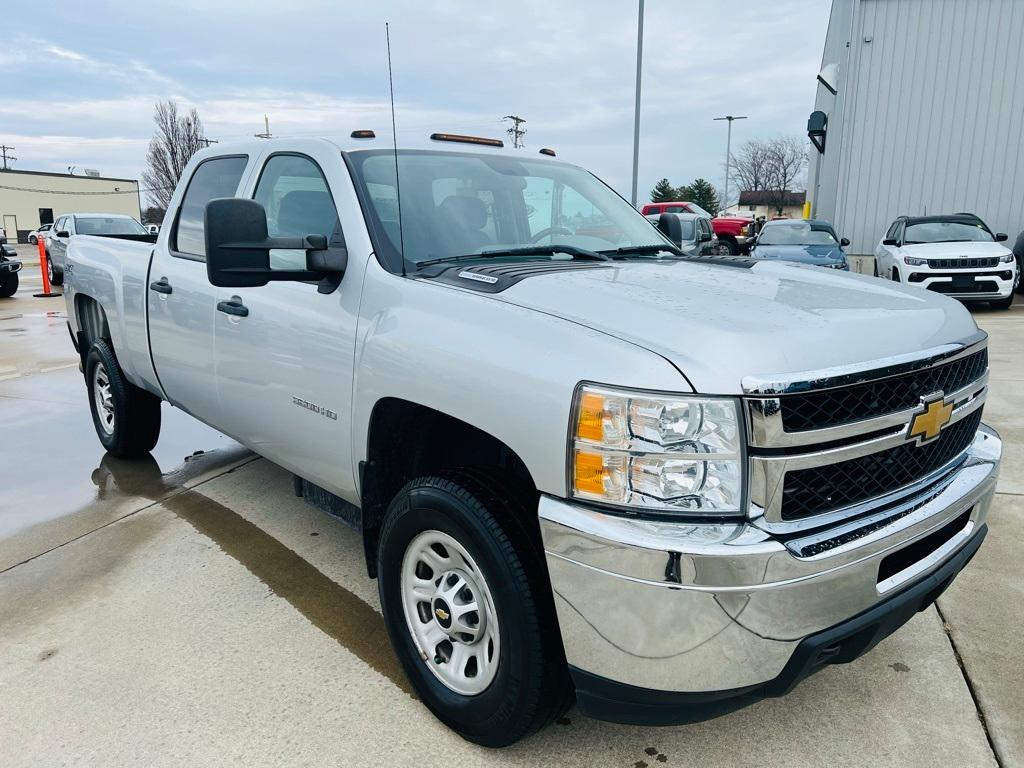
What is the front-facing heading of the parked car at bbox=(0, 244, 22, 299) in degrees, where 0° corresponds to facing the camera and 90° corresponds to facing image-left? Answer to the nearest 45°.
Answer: approximately 315°

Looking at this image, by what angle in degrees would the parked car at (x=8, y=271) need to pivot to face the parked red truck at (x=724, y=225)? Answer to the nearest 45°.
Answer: approximately 45° to its left

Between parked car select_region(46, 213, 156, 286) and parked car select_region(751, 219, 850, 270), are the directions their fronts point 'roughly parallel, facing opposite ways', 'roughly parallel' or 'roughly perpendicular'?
roughly perpendicular

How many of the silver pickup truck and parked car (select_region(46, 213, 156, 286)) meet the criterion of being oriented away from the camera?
0

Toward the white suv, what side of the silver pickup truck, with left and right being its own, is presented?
left

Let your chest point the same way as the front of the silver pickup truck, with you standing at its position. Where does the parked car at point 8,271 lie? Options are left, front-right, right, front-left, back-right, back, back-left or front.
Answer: back

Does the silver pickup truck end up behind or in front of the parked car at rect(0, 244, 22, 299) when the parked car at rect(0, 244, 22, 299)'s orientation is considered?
in front

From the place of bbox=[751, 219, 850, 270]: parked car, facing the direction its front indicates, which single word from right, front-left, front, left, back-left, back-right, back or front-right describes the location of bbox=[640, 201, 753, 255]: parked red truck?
back

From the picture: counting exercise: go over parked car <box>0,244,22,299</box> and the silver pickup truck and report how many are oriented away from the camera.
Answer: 0

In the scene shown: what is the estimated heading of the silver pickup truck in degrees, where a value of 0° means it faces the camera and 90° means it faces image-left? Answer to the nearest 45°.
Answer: approximately 315°
